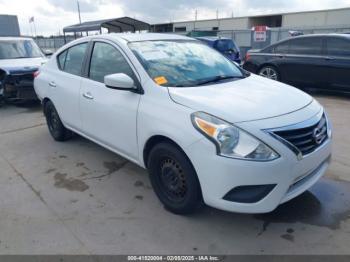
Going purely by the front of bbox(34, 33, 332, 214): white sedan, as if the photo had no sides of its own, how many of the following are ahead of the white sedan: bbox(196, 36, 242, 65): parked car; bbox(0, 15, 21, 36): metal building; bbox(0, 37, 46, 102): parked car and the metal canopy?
0

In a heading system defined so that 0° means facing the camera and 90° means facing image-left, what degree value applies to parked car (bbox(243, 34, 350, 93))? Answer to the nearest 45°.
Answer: approximately 270°

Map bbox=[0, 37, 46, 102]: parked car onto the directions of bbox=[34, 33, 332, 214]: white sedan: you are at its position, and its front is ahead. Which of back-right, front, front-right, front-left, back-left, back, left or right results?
back

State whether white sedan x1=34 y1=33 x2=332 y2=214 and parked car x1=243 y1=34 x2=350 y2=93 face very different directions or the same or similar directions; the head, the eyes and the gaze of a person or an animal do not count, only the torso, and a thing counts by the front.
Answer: same or similar directions

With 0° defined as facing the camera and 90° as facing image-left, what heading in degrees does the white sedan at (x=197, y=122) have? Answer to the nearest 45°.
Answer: approximately 315°

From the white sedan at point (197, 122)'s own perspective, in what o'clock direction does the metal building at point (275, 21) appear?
The metal building is roughly at 8 o'clock from the white sedan.

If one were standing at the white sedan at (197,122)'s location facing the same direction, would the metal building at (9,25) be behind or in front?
behind

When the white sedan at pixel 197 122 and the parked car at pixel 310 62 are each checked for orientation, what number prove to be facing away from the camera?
0

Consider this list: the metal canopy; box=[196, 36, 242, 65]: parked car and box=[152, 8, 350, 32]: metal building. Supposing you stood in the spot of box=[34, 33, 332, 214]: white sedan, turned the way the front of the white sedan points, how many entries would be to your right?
0

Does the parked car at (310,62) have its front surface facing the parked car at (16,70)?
no

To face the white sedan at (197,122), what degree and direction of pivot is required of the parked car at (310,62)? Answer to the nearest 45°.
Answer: approximately 90° to its right

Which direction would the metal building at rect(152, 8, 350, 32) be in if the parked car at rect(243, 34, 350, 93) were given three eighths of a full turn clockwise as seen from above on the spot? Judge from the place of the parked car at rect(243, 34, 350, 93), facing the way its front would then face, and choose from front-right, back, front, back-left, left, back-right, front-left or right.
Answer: back-right

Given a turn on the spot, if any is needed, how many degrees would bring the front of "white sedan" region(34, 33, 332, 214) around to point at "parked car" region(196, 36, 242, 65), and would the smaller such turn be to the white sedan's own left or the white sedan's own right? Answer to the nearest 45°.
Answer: approximately 135° to the white sedan's own left

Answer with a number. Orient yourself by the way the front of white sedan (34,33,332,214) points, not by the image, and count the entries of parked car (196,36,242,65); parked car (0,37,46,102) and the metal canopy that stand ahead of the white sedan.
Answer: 0
